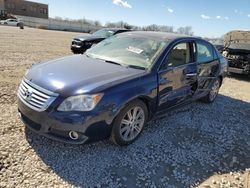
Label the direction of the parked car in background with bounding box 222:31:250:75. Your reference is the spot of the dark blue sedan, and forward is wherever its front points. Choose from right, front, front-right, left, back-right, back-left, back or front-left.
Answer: back

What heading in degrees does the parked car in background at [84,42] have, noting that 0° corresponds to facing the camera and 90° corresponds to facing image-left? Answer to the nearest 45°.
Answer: approximately 45°

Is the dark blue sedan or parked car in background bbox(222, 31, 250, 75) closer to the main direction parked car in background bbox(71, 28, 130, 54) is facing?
the dark blue sedan

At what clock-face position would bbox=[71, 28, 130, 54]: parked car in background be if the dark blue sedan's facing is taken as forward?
The parked car in background is roughly at 4 o'clock from the dark blue sedan.

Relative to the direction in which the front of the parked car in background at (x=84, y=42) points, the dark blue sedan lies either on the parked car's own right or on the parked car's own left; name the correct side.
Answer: on the parked car's own left
